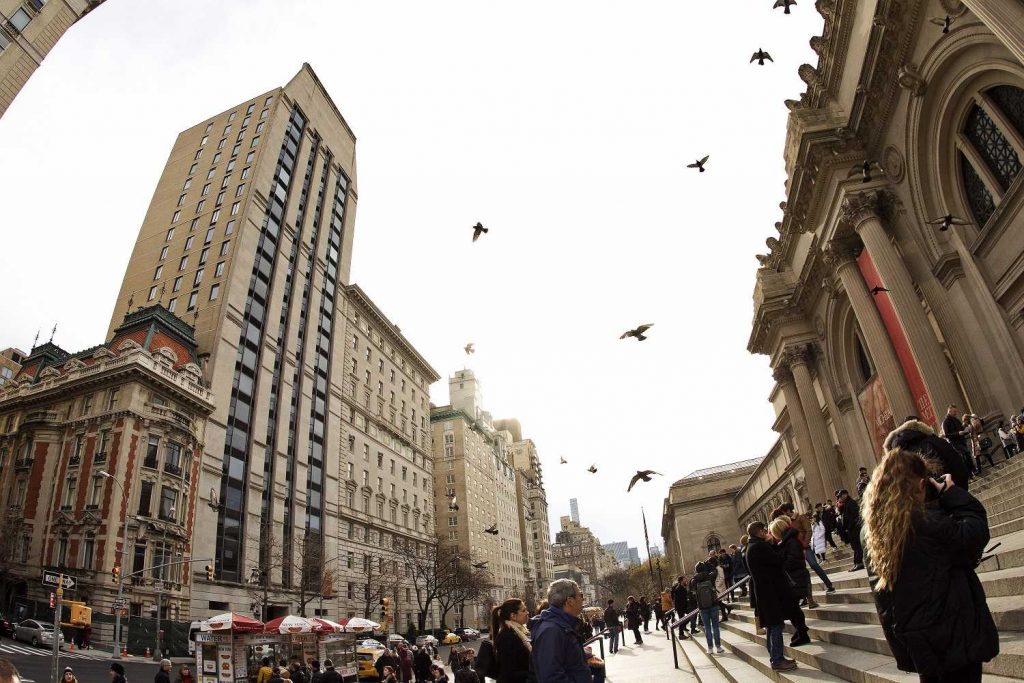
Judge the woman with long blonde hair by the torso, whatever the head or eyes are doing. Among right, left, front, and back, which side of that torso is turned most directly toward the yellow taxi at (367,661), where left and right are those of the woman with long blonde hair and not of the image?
left

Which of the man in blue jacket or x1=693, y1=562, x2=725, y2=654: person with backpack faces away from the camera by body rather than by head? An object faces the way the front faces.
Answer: the person with backpack

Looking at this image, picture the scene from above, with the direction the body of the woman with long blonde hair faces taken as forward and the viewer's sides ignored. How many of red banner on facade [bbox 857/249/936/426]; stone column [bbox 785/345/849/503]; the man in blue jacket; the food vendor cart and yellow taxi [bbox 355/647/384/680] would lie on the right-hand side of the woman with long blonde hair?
0

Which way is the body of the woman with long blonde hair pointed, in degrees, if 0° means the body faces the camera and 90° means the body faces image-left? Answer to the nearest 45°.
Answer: approximately 225°

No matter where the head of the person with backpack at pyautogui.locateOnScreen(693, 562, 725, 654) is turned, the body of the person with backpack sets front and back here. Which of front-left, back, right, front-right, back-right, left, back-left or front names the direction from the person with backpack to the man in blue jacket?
back

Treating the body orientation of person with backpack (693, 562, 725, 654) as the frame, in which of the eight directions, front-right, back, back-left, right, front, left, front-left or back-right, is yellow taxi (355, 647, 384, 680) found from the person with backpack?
front-left

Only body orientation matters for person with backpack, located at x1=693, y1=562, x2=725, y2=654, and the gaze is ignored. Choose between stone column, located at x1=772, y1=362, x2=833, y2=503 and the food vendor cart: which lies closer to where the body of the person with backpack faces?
the stone column

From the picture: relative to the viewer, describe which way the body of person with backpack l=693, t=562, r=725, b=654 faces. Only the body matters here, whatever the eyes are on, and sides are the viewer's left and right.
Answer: facing away from the viewer
